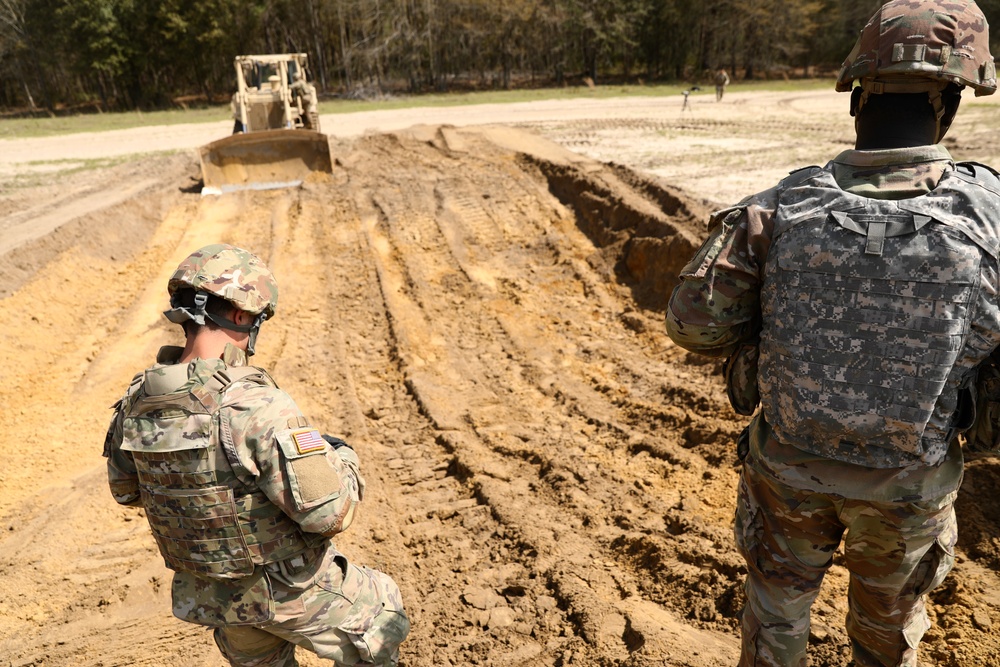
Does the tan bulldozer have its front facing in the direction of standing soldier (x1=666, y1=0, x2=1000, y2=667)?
yes

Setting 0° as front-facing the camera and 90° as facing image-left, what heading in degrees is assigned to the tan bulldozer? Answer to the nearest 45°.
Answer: approximately 0°

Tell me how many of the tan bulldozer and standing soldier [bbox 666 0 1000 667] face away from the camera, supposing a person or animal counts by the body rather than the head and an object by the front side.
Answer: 1

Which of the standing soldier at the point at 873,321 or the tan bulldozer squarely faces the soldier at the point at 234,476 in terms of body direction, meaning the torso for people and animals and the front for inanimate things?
the tan bulldozer

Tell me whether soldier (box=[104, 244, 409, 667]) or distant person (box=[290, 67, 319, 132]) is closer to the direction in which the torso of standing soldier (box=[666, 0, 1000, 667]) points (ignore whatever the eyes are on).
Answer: the distant person

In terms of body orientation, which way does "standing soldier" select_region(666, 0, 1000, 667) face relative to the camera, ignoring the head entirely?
away from the camera

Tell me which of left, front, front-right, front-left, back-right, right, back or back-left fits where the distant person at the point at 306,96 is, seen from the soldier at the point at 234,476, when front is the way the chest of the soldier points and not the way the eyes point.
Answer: front-left

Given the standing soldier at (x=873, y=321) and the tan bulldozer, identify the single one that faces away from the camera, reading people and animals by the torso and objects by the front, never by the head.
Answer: the standing soldier

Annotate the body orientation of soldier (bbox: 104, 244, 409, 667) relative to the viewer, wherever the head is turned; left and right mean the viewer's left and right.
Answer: facing away from the viewer and to the right of the viewer

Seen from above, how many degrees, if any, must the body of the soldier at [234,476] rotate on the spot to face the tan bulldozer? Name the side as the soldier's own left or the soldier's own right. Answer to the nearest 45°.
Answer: approximately 45° to the soldier's own left

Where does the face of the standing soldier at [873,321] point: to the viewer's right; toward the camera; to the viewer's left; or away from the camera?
away from the camera

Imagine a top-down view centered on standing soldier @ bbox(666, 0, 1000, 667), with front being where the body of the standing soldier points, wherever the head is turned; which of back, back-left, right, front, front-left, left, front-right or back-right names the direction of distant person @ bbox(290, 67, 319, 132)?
front-left
